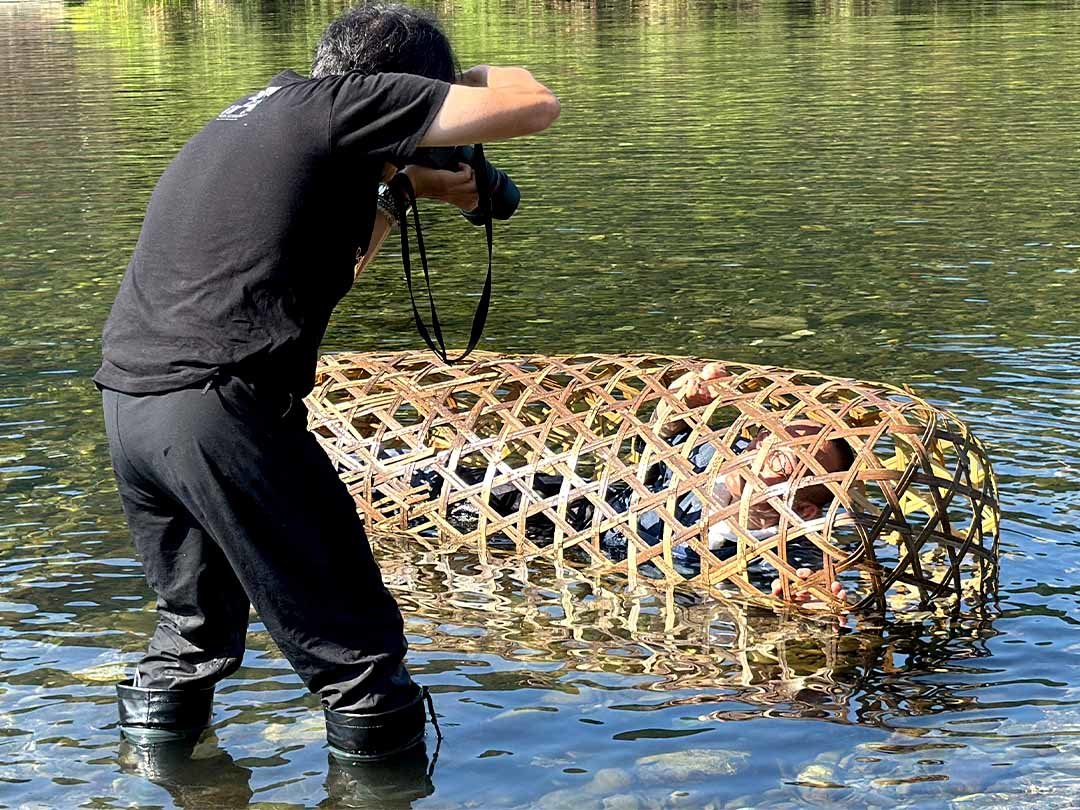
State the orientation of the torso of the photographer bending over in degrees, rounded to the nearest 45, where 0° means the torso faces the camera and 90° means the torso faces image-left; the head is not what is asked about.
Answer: approximately 225°

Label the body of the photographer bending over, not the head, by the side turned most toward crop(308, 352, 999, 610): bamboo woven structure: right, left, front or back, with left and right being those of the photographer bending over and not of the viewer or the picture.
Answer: front

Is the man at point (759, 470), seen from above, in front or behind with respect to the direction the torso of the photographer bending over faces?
in front

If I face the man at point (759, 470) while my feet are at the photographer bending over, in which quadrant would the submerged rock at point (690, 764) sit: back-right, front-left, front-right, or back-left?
front-right
